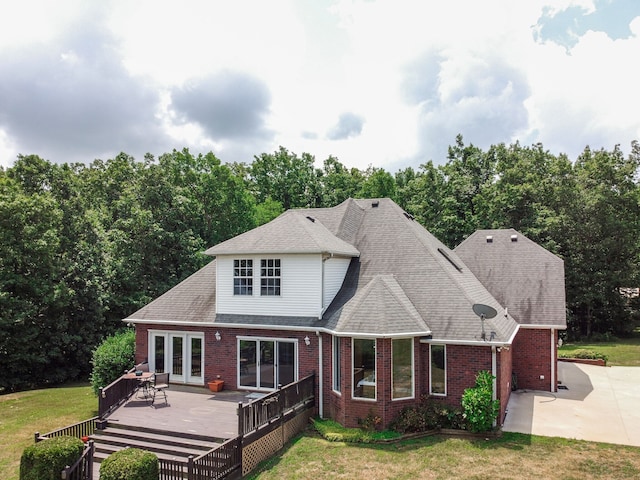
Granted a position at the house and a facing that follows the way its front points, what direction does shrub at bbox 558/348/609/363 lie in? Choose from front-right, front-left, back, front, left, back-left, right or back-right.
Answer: front-right

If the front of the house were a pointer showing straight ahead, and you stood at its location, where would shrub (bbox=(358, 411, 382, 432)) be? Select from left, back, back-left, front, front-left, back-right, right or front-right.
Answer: back

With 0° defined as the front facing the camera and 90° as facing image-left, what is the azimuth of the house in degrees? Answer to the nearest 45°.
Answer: approximately 180°

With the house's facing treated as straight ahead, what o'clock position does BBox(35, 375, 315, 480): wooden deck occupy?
The wooden deck is roughly at 7 o'clock from the house.

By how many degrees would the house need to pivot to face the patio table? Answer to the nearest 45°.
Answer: approximately 90° to its left

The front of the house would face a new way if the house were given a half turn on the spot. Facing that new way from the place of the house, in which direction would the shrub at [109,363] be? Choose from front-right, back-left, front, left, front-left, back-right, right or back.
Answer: right
